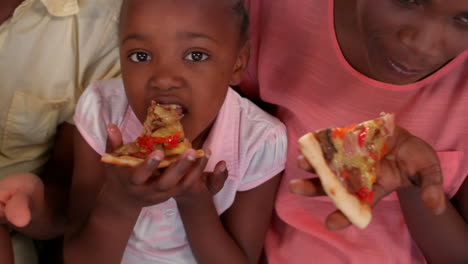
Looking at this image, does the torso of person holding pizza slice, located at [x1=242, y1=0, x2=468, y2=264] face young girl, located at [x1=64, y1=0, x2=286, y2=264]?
no

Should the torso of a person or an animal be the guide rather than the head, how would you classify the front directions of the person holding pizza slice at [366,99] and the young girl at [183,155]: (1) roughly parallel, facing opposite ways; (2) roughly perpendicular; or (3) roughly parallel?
roughly parallel

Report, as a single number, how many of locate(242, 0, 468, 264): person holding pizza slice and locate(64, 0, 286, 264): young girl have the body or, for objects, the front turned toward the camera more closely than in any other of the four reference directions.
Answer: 2

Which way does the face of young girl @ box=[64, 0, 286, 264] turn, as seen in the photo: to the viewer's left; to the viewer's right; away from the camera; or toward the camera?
toward the camera

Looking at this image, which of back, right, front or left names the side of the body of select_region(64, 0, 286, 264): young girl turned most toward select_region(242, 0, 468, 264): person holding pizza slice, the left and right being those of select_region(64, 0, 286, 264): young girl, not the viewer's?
left

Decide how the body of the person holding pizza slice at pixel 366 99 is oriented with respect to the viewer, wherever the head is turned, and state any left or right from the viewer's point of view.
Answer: facing the viewer
